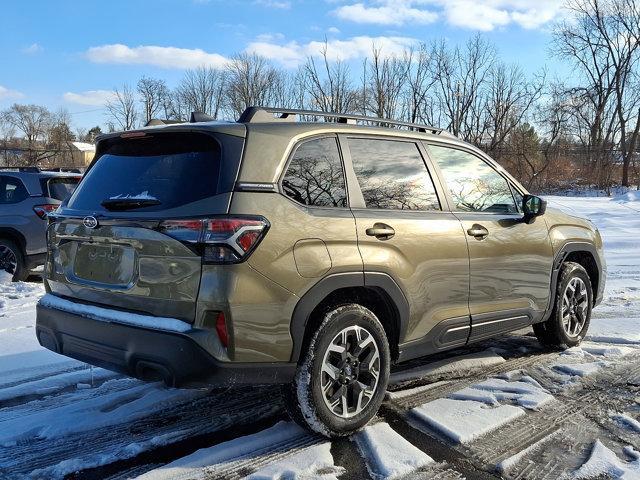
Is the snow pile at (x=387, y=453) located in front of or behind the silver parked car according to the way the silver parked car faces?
behind

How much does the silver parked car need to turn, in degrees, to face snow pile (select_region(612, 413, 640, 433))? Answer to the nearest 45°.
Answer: approximately 180°

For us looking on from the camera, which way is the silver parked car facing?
facing away from the viewer and to the left of the viewer

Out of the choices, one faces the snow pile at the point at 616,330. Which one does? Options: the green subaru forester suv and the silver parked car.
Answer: the green subaru forester suv

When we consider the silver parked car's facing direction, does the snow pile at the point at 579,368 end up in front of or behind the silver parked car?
behind

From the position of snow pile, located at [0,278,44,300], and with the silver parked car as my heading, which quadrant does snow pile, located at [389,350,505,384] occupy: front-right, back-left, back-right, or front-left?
back-right

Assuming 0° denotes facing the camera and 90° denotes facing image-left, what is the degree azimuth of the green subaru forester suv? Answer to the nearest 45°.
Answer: approximately 225°

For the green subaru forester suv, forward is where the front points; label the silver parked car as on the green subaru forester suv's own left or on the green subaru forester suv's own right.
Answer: on the green subaru forester suv's own left

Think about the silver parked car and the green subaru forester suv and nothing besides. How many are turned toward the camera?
0

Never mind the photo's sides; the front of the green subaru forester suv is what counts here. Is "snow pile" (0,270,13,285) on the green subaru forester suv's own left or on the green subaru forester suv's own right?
on the green subaru forester suv's own left

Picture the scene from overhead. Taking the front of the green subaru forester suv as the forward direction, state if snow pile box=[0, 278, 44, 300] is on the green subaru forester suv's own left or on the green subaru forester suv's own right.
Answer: on the green subaru forester suv's own left

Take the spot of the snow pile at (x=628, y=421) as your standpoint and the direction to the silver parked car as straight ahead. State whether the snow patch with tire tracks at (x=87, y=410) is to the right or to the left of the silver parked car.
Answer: left

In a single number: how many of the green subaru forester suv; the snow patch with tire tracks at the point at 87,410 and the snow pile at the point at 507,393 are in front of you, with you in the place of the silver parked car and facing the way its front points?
0
